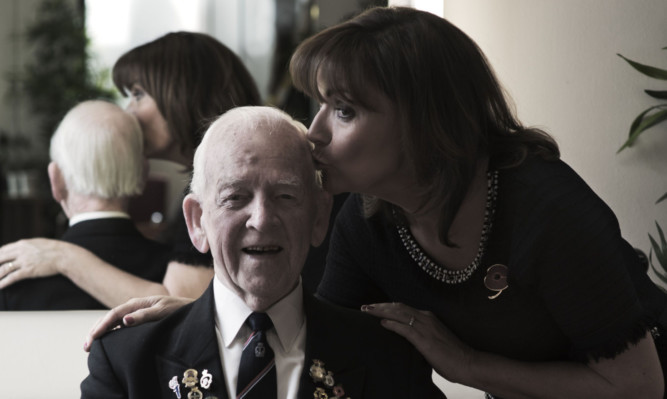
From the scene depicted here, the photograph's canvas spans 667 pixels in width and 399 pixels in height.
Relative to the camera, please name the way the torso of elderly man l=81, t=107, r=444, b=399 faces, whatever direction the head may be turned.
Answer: toward the camera

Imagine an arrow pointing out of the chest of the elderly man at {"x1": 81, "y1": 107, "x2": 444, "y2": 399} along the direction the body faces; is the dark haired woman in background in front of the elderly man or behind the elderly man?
behind

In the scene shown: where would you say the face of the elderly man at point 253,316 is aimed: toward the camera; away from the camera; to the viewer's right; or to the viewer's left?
toward the camera

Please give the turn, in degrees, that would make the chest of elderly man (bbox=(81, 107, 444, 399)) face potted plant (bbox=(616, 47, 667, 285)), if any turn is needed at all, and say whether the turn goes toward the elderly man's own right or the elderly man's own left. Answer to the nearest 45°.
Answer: approximately 135° to the elderly man's own left

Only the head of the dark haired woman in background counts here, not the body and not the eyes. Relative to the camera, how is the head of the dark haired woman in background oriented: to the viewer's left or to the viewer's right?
to the viewer's left

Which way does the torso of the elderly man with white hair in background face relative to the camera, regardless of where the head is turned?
away from the camera
